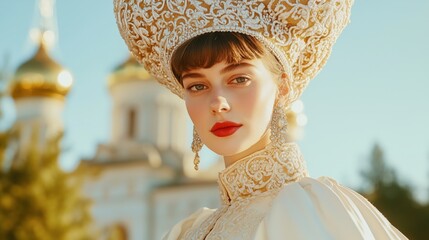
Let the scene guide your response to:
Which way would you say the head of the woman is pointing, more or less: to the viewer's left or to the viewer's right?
to the viewer's left

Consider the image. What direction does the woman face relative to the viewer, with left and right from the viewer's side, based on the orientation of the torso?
facing the viewer and to the left of the viewer

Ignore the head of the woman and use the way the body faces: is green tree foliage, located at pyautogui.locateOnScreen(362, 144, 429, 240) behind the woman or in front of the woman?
behind

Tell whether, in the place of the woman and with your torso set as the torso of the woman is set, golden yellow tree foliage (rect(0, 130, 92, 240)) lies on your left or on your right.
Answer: on your right
